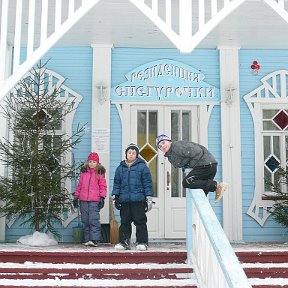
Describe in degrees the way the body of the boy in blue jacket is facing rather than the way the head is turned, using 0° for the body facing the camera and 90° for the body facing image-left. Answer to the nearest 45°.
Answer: approximately 0°

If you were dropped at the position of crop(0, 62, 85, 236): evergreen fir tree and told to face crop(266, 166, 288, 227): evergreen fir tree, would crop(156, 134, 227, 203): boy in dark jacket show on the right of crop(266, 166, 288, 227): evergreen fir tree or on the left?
right

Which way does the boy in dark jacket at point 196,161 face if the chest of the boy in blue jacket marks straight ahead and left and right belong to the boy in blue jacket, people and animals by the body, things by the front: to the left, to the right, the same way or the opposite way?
to the right

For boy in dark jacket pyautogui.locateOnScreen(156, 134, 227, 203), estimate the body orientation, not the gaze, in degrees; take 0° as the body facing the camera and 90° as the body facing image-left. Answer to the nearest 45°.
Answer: approximately 90°

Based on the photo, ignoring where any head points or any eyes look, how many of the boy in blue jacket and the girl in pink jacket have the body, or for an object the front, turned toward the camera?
2

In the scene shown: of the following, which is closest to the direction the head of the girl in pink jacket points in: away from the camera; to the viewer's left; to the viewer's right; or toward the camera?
toward the camera

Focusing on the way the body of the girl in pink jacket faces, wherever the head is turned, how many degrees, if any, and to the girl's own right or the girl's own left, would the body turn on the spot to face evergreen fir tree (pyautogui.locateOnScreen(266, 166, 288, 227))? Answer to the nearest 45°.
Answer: approximately 90° to the girl's own left

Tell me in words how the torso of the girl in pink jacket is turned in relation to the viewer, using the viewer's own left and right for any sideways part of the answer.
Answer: facing the viewer

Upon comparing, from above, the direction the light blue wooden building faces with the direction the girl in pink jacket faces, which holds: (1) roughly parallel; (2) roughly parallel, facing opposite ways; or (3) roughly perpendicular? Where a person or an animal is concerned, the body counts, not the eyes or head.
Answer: roughly parallel

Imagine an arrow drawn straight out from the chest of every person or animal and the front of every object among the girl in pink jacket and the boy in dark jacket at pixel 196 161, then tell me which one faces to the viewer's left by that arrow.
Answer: the boy in dark jacket

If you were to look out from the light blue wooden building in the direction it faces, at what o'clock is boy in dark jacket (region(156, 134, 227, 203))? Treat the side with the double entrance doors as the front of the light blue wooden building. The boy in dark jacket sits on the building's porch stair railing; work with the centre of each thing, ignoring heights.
The boy in dark jacket is roughly at 12 o'clock from the light blue wooden building.
